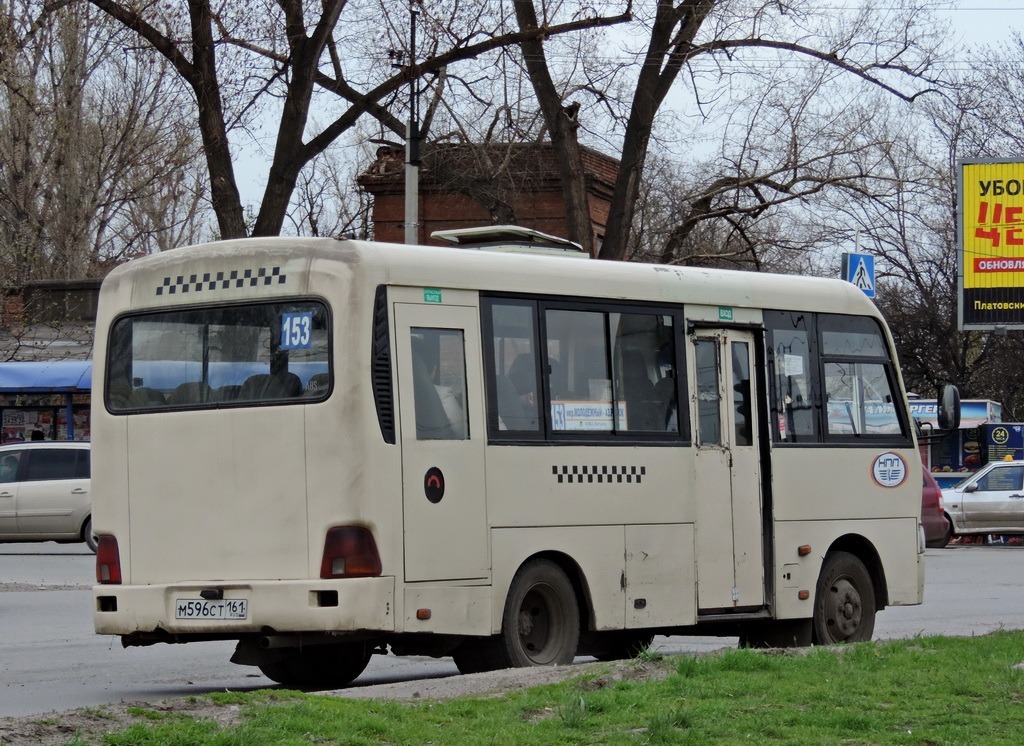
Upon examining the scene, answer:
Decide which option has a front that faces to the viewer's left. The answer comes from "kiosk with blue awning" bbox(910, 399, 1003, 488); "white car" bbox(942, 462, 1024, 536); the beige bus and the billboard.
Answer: the white car

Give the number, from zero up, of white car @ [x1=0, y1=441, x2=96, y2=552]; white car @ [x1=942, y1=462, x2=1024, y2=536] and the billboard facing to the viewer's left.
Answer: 2

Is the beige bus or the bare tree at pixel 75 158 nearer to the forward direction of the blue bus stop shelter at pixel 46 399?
the beige bus

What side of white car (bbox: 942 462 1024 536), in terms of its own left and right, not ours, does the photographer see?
left

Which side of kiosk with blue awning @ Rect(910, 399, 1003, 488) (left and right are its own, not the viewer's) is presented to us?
front

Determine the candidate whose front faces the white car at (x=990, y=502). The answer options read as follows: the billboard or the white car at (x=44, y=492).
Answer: the billboard

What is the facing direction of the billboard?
toward the camera

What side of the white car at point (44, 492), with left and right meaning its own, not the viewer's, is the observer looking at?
left

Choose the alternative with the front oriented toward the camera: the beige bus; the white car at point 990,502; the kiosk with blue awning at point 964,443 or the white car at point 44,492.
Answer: the kiosk with blue awning

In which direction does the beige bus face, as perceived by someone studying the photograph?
facing away from the viewer and to the right of the viewer
